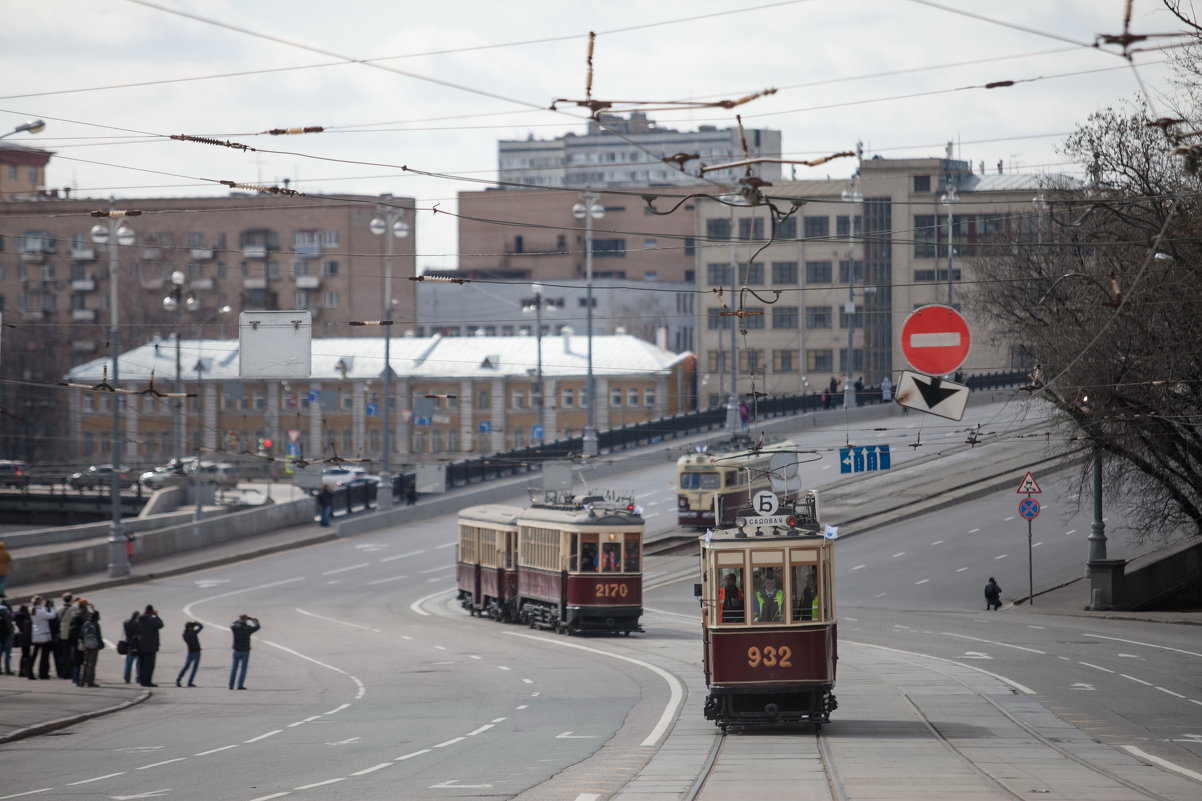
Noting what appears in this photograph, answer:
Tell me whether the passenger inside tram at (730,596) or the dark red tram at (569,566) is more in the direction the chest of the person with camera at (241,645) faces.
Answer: the dark red tram

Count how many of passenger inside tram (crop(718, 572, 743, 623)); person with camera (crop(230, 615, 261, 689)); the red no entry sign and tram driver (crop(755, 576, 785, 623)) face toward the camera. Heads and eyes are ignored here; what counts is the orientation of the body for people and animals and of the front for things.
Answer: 3

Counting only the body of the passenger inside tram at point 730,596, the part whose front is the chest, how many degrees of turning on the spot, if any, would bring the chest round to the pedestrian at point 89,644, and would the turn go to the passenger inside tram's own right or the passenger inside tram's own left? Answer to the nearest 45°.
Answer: approximately 135° to the passenger inside tram's own right

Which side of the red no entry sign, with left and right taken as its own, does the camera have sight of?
front

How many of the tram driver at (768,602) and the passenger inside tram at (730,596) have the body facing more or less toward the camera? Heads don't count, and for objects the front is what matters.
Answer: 2

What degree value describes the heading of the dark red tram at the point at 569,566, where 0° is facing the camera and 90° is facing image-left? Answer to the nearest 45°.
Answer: approximately 315°

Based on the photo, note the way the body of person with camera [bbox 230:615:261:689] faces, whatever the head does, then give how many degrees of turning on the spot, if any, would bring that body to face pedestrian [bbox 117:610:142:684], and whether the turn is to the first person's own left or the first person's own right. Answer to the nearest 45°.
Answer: approximately 90° to the first person's own left

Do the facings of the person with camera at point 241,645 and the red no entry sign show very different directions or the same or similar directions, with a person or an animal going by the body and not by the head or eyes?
very different directions

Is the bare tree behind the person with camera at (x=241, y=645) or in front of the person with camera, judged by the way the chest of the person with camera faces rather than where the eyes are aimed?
in front

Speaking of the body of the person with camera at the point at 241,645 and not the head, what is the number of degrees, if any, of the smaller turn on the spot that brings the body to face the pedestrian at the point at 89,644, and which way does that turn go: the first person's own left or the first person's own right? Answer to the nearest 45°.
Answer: approximately 135° to the first person's own left

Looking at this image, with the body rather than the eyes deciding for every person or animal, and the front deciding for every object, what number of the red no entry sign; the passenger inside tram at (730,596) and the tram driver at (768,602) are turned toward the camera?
3

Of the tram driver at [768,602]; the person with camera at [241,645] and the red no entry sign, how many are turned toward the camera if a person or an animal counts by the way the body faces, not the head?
2

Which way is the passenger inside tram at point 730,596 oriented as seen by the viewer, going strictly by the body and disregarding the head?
toward the camera
